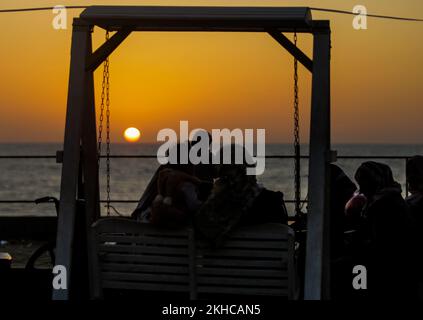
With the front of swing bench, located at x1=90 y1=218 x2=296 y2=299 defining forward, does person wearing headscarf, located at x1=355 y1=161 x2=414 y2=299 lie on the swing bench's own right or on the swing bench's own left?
on the swing bench's own right

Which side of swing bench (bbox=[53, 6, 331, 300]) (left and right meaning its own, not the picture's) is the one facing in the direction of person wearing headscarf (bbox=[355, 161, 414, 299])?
right

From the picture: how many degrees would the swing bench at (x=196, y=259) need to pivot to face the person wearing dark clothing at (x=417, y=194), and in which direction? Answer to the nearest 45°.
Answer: approximately 90° to its right

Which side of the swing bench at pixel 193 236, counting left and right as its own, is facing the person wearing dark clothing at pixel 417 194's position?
right

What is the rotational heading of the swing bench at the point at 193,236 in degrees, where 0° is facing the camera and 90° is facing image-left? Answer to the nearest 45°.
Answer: approximately 180°
